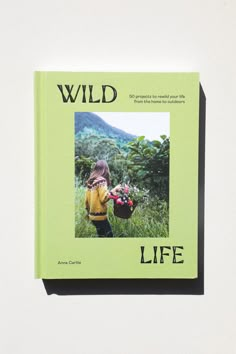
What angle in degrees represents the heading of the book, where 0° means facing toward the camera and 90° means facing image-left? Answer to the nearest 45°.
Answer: approximately 0°
